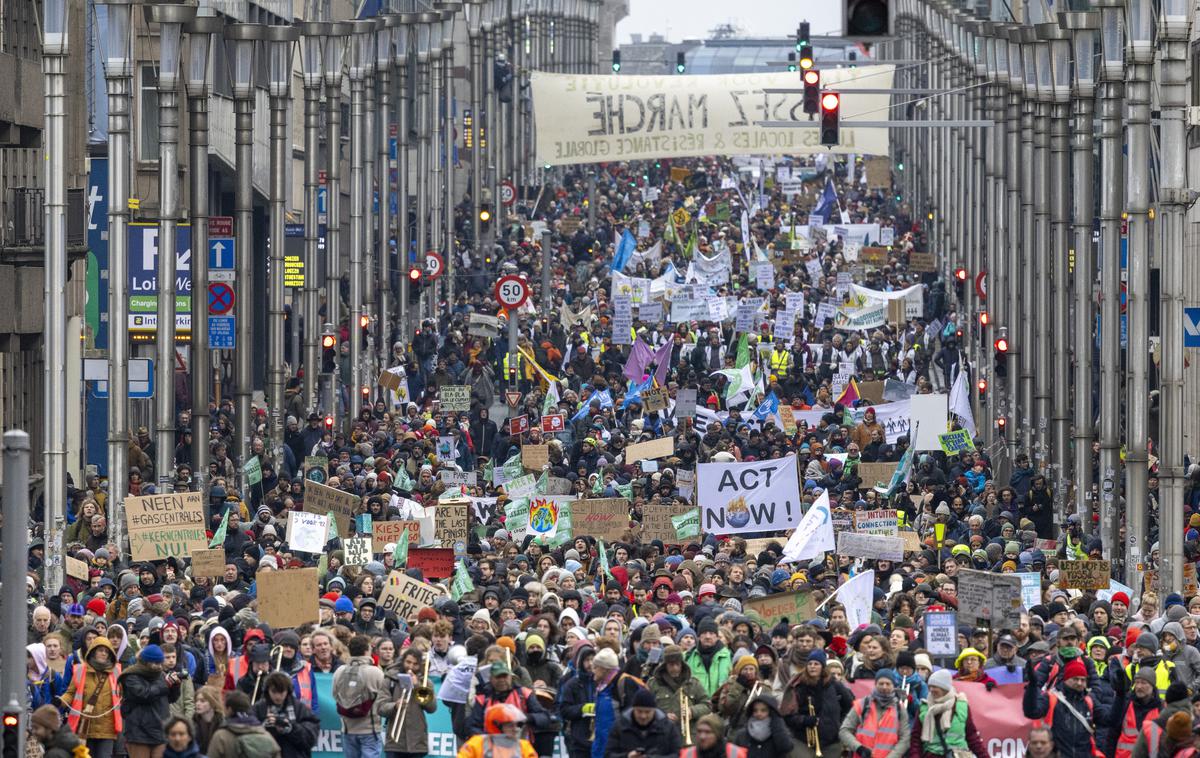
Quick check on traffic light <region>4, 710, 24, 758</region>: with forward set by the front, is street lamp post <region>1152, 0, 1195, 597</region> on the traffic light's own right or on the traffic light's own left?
on the traffic light's own left

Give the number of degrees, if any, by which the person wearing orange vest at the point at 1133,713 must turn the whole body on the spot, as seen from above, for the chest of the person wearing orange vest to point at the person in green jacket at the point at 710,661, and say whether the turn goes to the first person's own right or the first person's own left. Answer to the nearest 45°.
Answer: approximately 90° to the first person's own right

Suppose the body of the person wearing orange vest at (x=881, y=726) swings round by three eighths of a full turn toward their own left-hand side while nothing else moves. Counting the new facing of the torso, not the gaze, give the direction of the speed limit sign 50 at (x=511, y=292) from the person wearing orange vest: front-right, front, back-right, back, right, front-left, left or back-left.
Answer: front-left

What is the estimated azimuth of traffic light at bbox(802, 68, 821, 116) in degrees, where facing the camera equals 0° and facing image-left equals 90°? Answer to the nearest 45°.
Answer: approximately 0°

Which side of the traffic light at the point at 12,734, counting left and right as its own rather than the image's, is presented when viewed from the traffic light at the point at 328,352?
back

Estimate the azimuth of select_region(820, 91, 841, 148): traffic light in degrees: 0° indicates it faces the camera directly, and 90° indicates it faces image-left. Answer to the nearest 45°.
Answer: approximately 0°

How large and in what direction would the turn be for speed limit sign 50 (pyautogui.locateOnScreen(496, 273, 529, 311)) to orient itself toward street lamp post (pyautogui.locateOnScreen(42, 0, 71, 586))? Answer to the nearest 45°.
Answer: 0° — it already faces it

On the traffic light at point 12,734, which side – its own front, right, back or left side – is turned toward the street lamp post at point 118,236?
back

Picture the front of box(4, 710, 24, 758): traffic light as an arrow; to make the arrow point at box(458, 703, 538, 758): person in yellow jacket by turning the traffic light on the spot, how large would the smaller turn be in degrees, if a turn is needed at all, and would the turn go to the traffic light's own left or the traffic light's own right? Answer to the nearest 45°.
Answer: approximately 90° to the traffic light's own left

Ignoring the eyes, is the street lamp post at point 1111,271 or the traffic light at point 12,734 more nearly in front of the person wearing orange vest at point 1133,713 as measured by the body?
the traffic light

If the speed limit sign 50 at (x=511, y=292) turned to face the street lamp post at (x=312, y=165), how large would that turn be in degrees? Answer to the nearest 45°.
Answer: approximately 90° to its right
